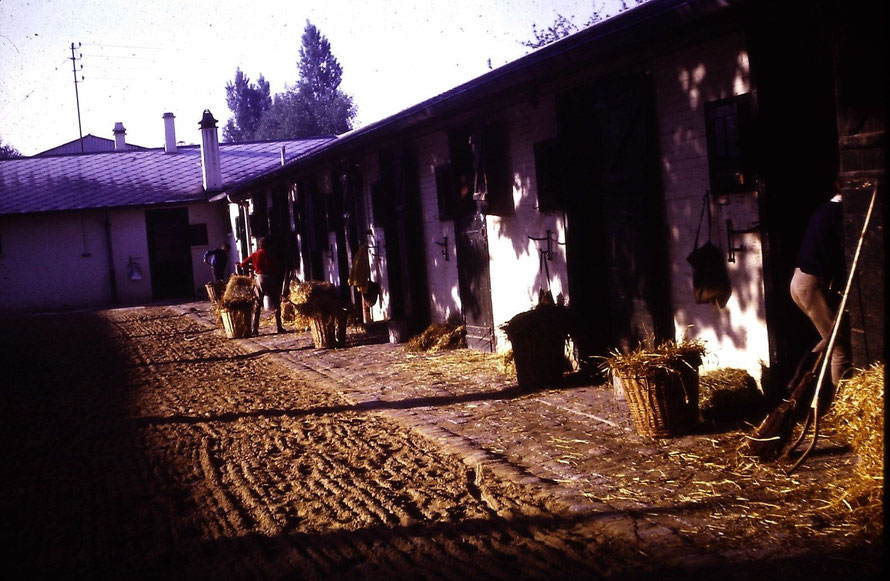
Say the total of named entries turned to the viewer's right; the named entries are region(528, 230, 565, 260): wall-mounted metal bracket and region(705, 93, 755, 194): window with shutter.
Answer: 0

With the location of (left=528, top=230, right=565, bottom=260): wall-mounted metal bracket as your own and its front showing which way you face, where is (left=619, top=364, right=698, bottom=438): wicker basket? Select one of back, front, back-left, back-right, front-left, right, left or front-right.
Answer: front-left

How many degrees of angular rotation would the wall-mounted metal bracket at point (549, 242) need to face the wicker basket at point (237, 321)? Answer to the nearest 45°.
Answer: approximately 90° to its right

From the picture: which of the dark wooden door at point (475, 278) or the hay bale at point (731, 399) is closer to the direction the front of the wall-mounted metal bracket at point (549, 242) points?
the hay bale

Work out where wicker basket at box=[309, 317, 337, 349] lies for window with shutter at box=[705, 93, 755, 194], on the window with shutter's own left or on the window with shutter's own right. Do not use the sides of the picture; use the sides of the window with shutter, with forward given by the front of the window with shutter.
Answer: on the window with shutter's own right
